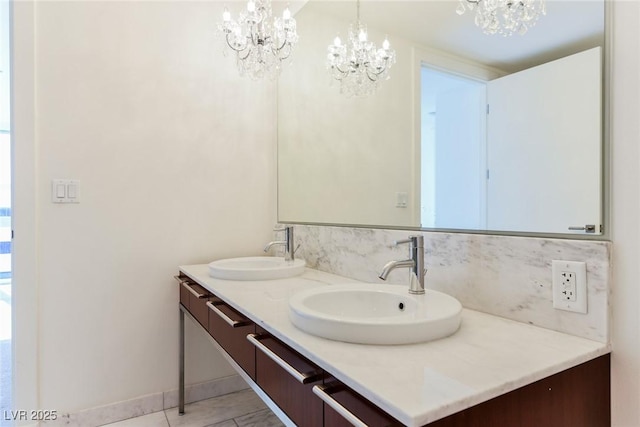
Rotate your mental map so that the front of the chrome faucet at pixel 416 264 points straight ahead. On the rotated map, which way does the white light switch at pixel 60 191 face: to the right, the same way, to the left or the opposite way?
to the left

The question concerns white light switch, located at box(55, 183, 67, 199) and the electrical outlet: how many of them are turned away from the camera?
0

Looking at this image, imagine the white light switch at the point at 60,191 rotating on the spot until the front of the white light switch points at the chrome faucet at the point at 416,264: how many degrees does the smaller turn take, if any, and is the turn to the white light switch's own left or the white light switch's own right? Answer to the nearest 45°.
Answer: approximately 45° to the white light switch's own left

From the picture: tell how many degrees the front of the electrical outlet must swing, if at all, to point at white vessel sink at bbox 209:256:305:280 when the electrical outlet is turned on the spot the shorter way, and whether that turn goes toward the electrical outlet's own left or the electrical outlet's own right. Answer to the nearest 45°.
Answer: approximately 45° to the electrical outlet's own right

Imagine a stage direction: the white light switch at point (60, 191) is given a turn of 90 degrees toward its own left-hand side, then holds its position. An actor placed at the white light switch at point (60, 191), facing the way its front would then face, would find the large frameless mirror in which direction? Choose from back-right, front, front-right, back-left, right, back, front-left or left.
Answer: front-right

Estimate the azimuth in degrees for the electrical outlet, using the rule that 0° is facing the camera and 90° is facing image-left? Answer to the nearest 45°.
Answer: approximately 45°

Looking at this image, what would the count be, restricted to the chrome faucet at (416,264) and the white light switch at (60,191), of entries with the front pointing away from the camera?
0

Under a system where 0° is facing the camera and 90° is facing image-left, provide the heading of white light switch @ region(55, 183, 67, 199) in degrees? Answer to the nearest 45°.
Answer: approximately 0°

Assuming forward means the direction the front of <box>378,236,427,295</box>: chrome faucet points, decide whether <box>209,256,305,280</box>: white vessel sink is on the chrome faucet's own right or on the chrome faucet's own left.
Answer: on the chrome faucet's own right

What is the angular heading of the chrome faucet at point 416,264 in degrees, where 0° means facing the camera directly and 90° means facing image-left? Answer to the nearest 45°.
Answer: approximately 45°
